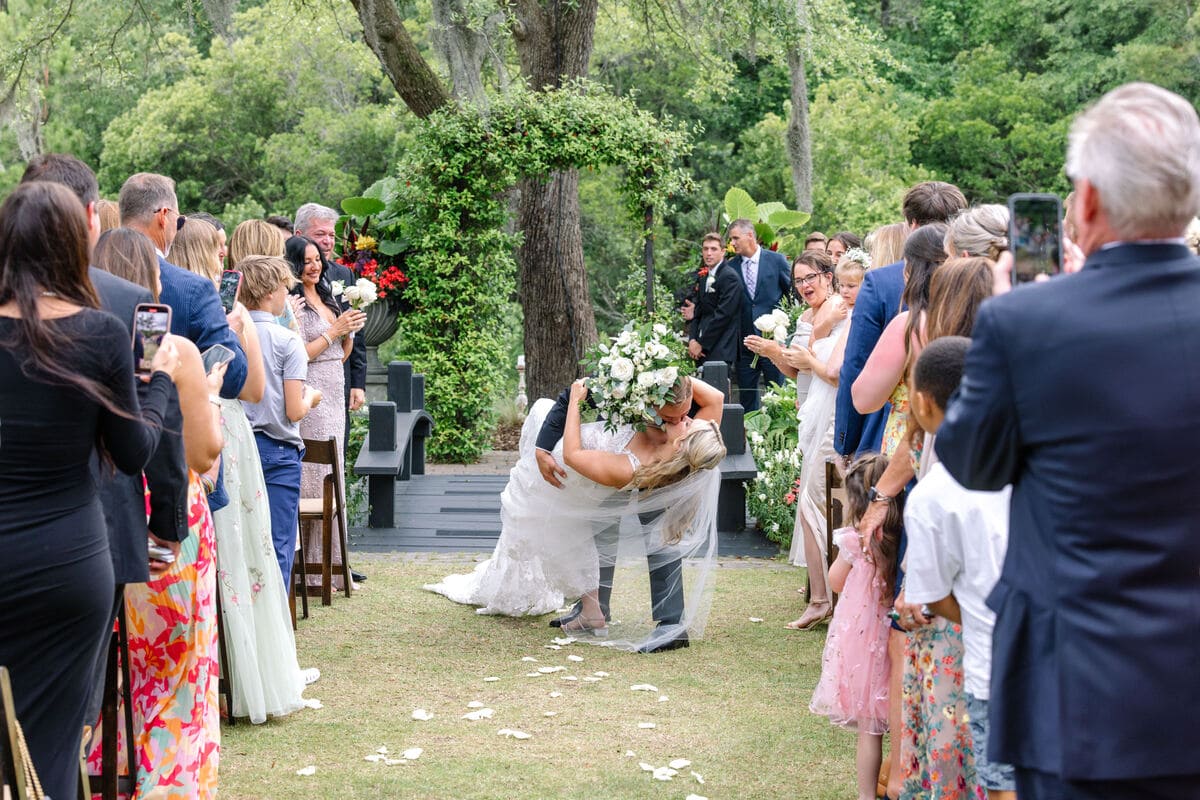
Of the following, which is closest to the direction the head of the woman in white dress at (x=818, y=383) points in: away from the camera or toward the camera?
toward the camera

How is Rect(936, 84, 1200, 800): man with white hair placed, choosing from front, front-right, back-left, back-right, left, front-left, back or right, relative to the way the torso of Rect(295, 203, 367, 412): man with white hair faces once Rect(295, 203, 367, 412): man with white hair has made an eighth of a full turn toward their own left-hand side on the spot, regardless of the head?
right

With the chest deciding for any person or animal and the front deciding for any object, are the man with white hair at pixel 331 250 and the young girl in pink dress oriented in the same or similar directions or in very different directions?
very different directions

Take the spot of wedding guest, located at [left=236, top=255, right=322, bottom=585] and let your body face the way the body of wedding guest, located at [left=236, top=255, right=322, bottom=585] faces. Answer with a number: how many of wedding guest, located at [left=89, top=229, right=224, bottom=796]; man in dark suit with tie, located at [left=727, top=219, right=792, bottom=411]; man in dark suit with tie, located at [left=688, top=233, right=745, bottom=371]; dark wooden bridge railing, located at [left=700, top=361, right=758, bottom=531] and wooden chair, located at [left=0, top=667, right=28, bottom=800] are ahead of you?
3

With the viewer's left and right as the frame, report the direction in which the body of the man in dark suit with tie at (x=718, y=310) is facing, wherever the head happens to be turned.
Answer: facing the viewer and to the left of the viewer

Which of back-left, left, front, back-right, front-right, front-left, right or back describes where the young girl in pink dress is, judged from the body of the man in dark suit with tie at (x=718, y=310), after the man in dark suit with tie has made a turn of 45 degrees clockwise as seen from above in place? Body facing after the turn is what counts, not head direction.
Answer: left

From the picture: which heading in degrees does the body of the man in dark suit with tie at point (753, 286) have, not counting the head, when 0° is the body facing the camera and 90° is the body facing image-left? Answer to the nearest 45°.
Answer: approximately 45°

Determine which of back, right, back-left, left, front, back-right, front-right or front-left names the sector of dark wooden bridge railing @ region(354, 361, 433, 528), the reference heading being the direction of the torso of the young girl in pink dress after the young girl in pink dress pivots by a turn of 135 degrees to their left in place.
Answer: back-right

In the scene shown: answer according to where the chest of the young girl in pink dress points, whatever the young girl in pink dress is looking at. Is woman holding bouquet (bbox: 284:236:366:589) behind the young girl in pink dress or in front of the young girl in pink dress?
in front

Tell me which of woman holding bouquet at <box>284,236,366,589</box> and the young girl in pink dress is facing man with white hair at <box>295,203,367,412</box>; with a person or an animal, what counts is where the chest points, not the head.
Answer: the young girl in pink dress

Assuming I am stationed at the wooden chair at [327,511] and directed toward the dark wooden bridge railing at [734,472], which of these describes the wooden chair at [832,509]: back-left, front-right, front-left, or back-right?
front-right

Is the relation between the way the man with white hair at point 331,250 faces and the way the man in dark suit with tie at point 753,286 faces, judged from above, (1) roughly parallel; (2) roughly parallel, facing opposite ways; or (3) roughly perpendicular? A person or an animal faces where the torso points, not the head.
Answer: roughly perpendicular

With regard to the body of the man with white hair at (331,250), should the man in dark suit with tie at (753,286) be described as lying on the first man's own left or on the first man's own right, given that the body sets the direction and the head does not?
on the first man's own left

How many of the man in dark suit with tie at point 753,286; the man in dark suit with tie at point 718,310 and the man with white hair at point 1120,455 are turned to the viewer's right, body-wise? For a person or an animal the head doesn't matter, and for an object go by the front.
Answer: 0

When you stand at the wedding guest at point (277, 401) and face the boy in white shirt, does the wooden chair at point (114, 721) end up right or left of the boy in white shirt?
right

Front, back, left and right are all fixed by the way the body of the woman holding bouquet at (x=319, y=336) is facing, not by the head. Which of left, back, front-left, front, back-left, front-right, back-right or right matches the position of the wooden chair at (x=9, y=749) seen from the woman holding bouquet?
front-right

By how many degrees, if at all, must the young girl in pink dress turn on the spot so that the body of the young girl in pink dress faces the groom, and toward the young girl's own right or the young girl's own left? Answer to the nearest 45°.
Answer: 0° — they already face them

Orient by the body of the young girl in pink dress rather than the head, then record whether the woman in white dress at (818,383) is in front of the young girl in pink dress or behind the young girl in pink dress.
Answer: in front

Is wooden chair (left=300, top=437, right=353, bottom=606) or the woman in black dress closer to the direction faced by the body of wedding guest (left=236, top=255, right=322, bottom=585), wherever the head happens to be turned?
the wooden chair

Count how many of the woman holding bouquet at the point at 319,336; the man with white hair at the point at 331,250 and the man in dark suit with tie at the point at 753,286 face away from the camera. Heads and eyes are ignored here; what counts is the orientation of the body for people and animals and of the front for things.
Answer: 0

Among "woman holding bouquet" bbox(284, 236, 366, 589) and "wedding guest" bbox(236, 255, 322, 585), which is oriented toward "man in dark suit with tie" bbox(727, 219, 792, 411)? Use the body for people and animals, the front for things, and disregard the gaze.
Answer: the wedding guest

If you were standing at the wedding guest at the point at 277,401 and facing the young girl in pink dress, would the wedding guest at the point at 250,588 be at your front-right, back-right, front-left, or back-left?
front-right

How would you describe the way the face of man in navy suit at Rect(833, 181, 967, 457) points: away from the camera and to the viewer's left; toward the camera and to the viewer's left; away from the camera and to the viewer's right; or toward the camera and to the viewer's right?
away from the camera and to the viewer's left
